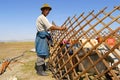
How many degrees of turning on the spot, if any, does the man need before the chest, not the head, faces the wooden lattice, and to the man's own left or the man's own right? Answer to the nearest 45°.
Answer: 0° — they already face it

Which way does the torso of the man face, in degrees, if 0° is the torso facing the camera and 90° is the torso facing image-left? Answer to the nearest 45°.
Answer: approximately 270°
